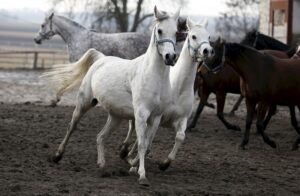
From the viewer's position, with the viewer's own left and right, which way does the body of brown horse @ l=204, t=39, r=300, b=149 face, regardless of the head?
facing to the left of the viewer

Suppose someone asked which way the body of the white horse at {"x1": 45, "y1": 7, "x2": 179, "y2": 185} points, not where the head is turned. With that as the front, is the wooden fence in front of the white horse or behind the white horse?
behind

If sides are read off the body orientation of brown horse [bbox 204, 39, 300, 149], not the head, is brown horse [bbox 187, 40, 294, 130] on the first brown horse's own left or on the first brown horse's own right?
on the first brown horse's own right

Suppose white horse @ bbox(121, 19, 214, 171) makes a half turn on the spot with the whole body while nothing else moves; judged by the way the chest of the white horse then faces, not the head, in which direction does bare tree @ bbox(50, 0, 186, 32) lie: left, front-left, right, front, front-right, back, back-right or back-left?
front-right

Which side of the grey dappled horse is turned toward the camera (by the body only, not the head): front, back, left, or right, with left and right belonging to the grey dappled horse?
left

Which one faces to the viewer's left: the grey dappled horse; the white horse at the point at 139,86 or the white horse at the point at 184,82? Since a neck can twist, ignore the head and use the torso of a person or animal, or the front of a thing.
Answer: the grey dappled horse

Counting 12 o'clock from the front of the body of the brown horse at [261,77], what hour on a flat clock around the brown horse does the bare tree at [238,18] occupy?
The bare tree is roughly at 3 o'clock from the brown horse.

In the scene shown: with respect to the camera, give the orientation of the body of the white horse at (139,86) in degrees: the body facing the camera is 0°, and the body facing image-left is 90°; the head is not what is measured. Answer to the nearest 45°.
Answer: approximately 315°

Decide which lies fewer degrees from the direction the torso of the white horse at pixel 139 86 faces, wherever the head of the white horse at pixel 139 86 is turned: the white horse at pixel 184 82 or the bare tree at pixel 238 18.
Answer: the white horse

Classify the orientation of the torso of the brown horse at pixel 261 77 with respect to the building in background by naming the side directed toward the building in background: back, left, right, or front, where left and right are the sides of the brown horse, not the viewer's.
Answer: right

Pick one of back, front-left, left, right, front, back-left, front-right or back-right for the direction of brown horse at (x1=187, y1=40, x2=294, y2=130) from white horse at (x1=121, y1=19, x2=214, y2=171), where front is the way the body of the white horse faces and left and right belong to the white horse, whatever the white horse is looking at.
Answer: back-left

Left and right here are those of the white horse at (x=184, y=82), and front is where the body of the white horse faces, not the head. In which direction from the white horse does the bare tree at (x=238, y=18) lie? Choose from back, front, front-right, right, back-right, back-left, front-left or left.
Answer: back-left

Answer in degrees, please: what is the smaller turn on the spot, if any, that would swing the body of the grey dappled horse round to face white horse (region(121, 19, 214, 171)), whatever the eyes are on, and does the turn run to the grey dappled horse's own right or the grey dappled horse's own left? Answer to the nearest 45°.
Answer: approximately 90° to the grey dappled horse's own left

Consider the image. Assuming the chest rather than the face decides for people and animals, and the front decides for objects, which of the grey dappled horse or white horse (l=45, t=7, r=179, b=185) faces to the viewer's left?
the grey dappled horse

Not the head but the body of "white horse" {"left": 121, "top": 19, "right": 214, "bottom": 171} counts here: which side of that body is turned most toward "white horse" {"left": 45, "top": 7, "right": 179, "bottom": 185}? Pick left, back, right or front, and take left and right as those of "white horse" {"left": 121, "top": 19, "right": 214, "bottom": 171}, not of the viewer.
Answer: right
